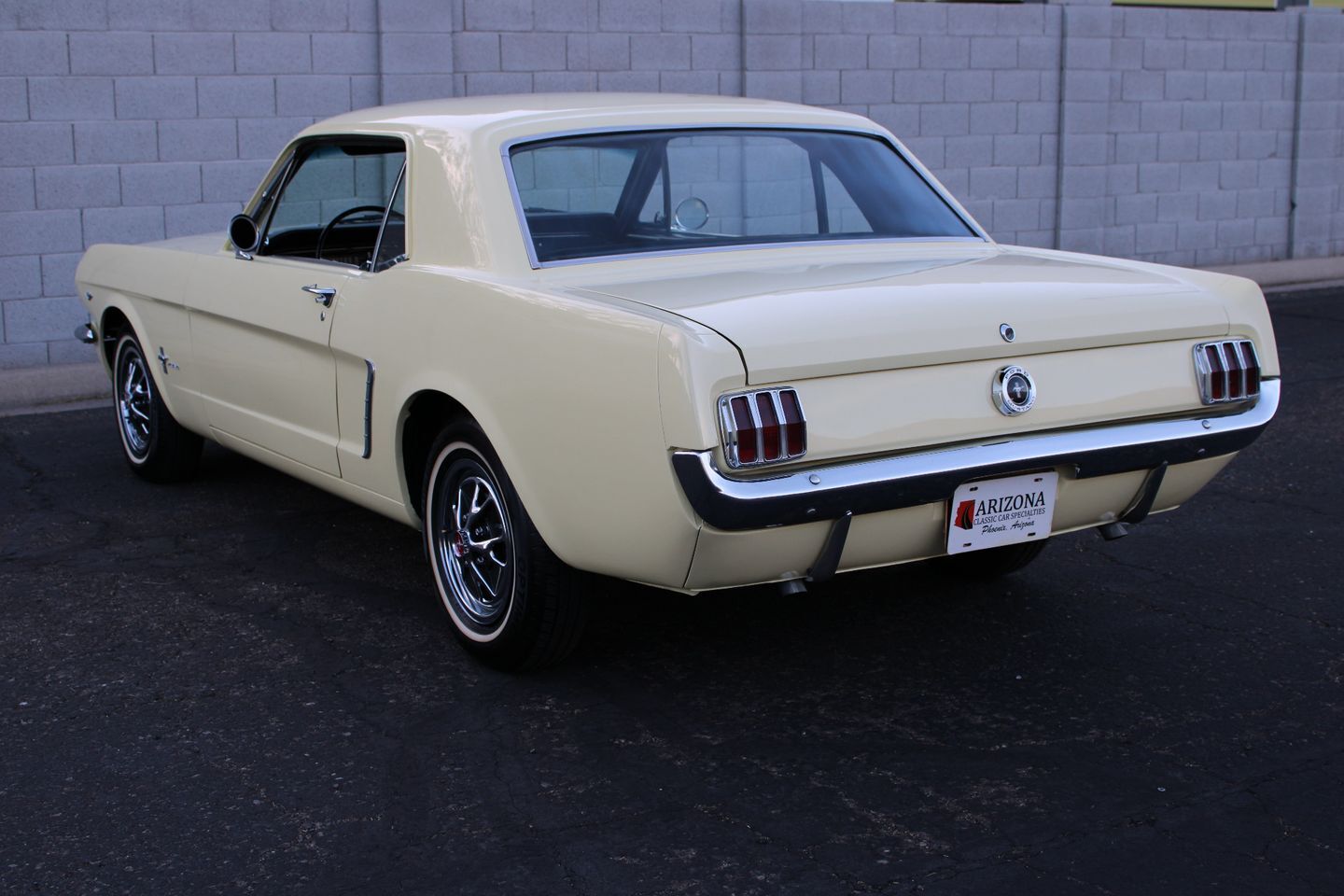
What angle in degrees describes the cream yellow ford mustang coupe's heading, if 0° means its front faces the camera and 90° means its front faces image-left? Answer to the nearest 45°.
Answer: approximately 135°
